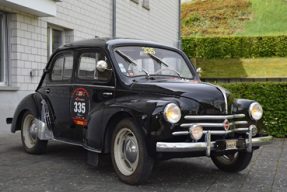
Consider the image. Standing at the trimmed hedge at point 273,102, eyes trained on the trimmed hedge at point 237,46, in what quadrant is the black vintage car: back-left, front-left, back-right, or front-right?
back-left

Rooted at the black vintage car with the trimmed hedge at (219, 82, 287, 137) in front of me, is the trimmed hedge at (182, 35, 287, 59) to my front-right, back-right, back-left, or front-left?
front-left

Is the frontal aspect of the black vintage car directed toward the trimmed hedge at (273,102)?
no

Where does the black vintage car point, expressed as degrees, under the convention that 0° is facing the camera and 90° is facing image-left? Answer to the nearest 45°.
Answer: approximately 315°

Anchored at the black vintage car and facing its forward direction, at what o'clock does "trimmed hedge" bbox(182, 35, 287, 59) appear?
The trimmed hedge is roughly at 8 o'clock from the black vintage car.

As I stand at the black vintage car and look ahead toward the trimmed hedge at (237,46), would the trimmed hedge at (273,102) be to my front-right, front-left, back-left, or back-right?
front-right
